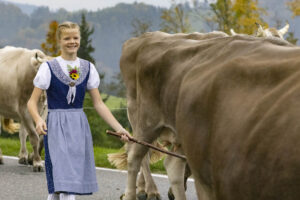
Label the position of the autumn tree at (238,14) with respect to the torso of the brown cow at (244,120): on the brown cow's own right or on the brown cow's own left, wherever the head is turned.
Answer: on the brown cow's own left
